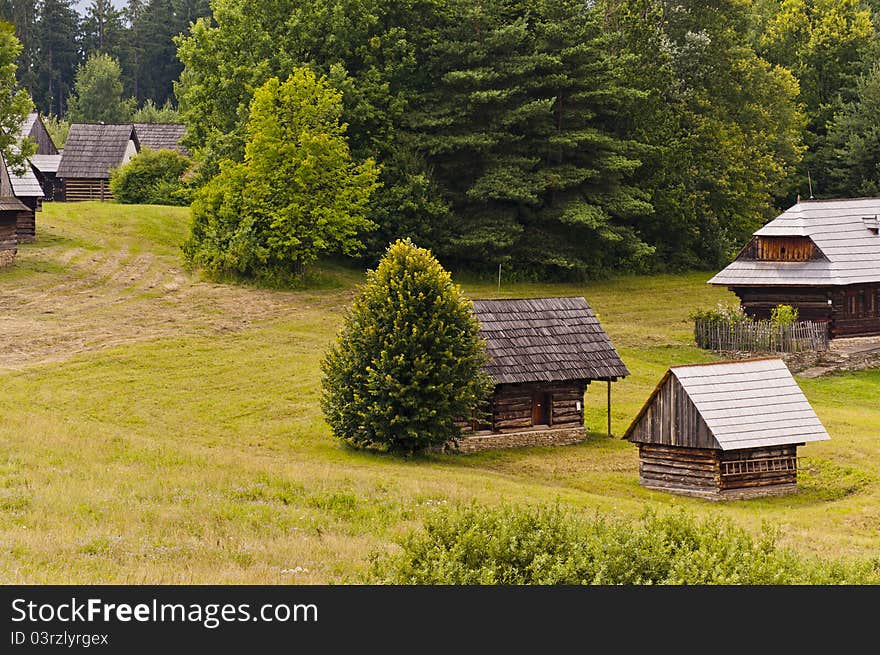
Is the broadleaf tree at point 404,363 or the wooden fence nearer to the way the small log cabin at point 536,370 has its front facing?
the broadleaf tree

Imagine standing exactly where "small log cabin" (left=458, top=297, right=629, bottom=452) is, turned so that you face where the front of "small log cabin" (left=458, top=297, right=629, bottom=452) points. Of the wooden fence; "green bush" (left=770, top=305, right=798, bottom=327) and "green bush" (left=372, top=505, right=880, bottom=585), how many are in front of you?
1

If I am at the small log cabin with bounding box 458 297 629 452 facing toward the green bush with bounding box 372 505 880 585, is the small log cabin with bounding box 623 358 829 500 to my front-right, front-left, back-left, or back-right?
front-left

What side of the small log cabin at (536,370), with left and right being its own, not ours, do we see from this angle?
front

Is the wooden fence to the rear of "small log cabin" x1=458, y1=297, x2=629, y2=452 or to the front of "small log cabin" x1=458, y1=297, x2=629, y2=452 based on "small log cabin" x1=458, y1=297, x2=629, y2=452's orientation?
to the rear

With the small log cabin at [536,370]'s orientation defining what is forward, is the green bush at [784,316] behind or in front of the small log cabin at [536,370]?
behind

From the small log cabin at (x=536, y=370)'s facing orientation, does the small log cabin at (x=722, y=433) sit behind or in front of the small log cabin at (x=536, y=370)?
in front

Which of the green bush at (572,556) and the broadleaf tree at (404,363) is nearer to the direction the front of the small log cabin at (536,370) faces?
the green bush

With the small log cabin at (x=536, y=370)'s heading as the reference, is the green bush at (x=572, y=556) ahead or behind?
ahead

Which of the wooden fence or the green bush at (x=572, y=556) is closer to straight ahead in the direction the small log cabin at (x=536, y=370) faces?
the green bush

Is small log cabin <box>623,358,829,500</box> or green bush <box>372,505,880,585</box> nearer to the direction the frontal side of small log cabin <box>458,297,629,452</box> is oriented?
the green bush
